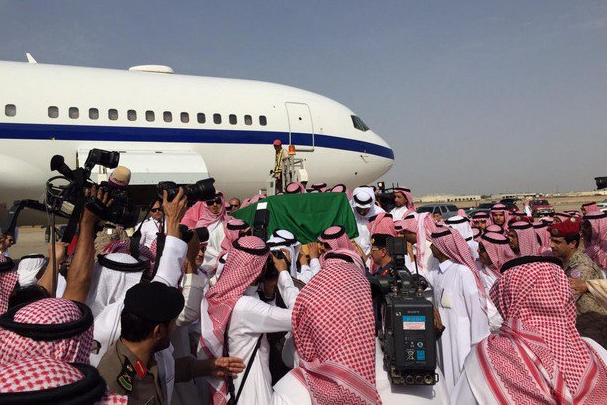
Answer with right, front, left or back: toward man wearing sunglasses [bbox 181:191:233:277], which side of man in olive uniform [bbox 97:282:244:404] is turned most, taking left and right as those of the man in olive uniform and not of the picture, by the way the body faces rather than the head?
left

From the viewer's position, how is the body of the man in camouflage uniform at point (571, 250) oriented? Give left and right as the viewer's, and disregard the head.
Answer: facing to the left of the viewer

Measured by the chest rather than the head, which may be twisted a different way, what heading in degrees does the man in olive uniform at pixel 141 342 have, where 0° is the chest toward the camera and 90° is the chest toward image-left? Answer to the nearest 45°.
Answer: approximately 270°

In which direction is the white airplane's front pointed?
to the viewer's right

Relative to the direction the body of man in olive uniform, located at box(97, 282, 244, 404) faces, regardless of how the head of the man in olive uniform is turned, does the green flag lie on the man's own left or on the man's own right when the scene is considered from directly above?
on the man's own left

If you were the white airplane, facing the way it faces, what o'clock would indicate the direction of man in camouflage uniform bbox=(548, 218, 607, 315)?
The man in camouflage uniform is roughly at 2 o'clock from the white airplane.
